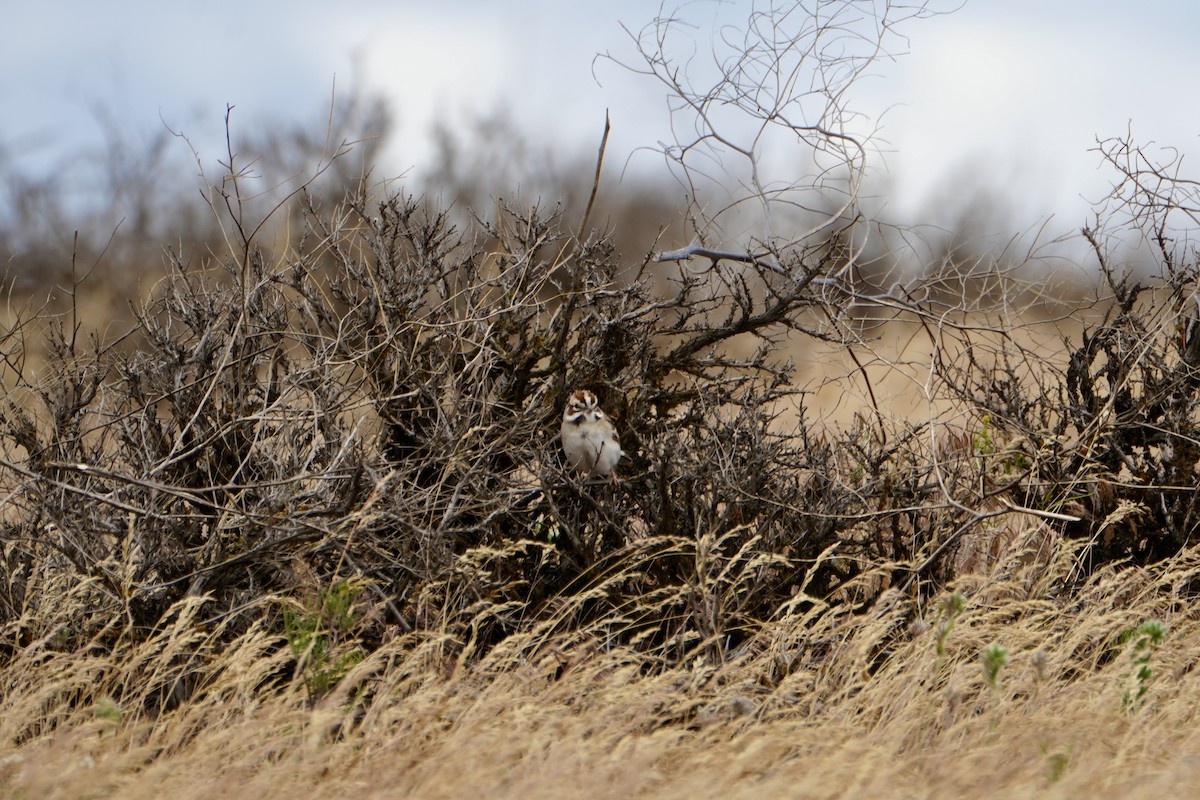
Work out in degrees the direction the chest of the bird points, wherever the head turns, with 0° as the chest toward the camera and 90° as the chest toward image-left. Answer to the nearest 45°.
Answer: approximately 0°
